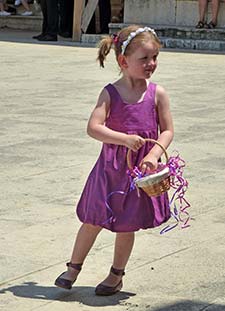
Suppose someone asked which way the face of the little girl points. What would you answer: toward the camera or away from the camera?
toward the camera

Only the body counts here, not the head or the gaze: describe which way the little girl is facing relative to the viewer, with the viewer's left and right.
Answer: facing the viewer
